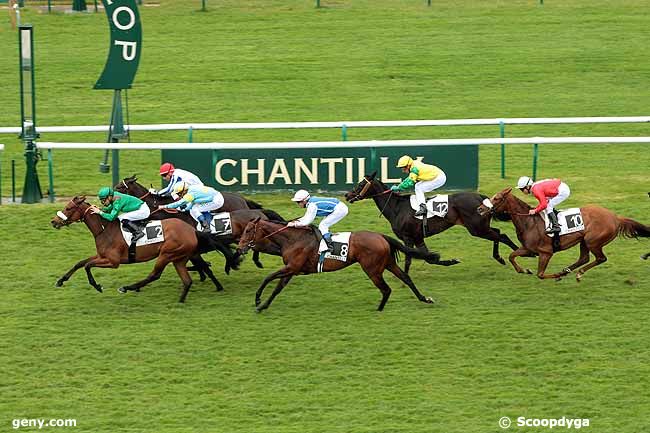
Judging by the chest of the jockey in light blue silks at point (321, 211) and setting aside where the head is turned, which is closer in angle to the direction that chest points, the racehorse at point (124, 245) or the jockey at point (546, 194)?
the racehorse

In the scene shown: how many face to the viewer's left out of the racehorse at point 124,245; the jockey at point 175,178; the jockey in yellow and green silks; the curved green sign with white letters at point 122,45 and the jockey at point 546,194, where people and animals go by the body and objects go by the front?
4

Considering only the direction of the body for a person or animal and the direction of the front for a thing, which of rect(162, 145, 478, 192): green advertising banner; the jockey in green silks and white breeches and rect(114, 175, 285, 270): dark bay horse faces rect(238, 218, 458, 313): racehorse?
the green advertising banner

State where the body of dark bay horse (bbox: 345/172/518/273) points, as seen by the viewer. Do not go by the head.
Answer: to the viewer's left

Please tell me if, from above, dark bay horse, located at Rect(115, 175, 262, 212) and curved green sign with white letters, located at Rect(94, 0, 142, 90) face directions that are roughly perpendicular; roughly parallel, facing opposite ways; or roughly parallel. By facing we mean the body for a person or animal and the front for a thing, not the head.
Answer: roughly perpendicular

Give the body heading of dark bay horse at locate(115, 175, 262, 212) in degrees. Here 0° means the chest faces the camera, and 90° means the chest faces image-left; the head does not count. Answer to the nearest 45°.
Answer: approximately 90°

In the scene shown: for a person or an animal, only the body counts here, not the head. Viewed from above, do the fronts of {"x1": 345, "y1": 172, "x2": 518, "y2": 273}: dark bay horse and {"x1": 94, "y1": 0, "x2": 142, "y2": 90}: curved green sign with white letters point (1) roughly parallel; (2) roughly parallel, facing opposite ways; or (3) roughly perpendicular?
roughly perpendicular

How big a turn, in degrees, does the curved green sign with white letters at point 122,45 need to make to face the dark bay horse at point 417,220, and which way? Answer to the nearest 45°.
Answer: approximately 45° to its left

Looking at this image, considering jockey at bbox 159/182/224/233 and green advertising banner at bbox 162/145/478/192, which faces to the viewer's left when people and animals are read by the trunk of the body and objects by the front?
the jockey

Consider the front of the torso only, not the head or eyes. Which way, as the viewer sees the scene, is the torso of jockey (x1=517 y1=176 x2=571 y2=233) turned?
to the viewer's left

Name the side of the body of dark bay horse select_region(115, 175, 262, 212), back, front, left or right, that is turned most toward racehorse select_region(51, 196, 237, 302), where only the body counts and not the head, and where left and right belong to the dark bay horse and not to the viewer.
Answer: left

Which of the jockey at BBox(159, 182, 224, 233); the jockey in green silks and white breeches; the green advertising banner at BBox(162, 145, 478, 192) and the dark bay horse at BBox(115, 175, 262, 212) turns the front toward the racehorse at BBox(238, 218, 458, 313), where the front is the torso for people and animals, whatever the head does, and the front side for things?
the green advertising banner

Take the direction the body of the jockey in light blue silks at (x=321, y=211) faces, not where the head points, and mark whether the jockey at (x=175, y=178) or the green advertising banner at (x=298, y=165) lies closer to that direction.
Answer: the jockey

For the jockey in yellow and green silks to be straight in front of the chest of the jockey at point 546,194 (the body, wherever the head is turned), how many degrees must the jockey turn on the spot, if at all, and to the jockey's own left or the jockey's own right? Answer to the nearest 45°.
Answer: approximately 45° to the jockey's own right

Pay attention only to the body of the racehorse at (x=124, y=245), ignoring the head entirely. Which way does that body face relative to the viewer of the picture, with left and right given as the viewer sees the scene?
facing to the left of the viewer

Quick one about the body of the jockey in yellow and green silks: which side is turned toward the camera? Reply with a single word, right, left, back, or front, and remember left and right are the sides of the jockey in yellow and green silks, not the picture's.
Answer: left
